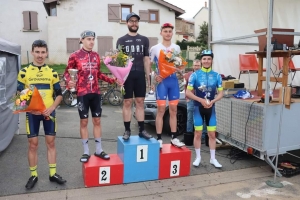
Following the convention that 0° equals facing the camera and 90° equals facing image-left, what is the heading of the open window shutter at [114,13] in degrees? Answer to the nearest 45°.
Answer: approximately 0°

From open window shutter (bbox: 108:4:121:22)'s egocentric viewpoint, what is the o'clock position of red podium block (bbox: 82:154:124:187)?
The red podium block is roughly at 12 o'clock from the open window shutter.

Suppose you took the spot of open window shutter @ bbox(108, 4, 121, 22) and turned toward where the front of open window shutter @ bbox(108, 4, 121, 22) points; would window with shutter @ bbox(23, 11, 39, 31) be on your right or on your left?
on your right

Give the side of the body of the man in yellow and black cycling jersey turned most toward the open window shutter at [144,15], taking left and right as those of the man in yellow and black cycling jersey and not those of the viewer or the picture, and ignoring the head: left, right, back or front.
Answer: back

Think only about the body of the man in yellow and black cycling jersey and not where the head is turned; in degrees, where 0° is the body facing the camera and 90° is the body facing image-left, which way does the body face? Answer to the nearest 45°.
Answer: approximately 0°
